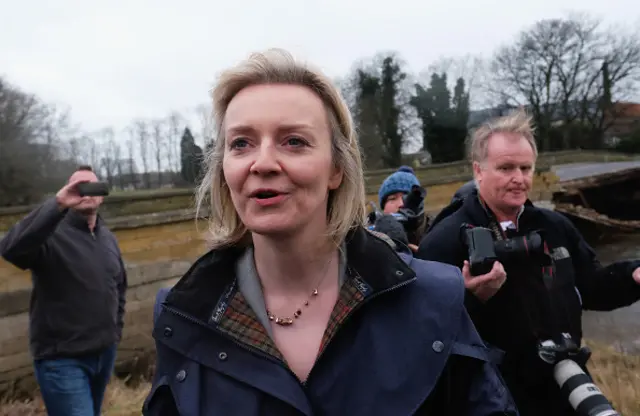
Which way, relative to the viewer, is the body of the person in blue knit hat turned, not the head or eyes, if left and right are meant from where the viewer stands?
facing the viewer

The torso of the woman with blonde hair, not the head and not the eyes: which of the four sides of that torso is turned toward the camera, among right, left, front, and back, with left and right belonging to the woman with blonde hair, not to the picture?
front

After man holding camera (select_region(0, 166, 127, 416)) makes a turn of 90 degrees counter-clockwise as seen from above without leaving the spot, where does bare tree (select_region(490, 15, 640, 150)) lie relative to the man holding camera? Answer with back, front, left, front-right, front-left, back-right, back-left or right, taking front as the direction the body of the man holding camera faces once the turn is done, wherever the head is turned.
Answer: front

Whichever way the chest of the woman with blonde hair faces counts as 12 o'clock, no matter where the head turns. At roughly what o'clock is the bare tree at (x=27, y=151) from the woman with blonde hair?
The bare tree is roughly at 5 o'clock from the woman with blonde hair.

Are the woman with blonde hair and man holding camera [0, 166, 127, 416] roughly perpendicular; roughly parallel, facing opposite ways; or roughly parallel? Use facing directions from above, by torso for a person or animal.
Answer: roughly perpendicular

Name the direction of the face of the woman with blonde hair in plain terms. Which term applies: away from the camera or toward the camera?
toward the camera

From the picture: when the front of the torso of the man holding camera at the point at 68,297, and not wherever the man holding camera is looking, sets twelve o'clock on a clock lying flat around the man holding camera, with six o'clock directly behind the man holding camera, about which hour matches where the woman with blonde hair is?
The woman with blonde hair is roughly at 1 o'clock from the man holding camera.

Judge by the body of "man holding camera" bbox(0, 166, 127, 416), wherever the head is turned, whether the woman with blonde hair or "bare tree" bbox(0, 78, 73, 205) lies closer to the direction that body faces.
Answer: the woman with blonde hair

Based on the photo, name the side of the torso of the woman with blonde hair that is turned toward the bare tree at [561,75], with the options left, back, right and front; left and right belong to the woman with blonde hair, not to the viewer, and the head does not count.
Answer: back

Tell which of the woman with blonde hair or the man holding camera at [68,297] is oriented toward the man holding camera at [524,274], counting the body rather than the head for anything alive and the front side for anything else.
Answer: the man holding camera at [68,297]

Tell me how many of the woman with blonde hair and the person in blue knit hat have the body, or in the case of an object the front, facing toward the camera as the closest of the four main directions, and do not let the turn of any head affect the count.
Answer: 2

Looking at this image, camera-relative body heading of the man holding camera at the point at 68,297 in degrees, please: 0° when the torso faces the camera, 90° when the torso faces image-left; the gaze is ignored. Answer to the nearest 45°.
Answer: approximately 315°

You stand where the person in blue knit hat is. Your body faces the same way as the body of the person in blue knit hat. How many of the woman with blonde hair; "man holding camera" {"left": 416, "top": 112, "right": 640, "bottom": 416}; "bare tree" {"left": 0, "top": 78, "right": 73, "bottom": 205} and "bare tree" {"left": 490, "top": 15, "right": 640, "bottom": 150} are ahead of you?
2

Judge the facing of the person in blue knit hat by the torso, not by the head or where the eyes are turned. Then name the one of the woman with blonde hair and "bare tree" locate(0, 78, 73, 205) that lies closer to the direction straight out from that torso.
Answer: the woman with blonde hair

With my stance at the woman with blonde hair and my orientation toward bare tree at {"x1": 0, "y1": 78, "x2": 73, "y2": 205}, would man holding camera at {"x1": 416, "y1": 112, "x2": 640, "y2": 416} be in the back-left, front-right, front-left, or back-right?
front-right
